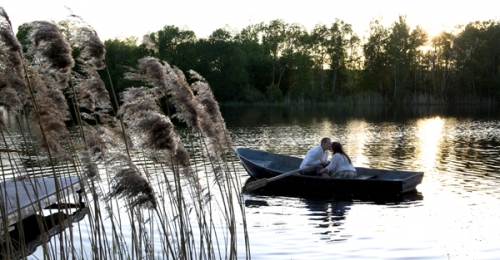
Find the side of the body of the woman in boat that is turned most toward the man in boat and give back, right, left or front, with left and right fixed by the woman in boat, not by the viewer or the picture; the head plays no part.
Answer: front

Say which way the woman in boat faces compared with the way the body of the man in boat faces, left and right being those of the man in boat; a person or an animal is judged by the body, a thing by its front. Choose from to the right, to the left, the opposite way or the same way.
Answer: the opposite way

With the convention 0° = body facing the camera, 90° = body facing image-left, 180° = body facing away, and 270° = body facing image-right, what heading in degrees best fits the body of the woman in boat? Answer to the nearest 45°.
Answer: approximately 90°

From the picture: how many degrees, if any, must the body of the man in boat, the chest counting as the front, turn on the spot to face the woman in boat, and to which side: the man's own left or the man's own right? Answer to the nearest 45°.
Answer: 0° — they already face them

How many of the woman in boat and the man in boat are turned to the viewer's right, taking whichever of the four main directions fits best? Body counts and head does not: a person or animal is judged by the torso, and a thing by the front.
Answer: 1

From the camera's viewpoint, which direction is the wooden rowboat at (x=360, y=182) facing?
to the viewer's left

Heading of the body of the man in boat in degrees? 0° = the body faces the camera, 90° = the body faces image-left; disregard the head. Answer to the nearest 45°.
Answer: approximately 270°
